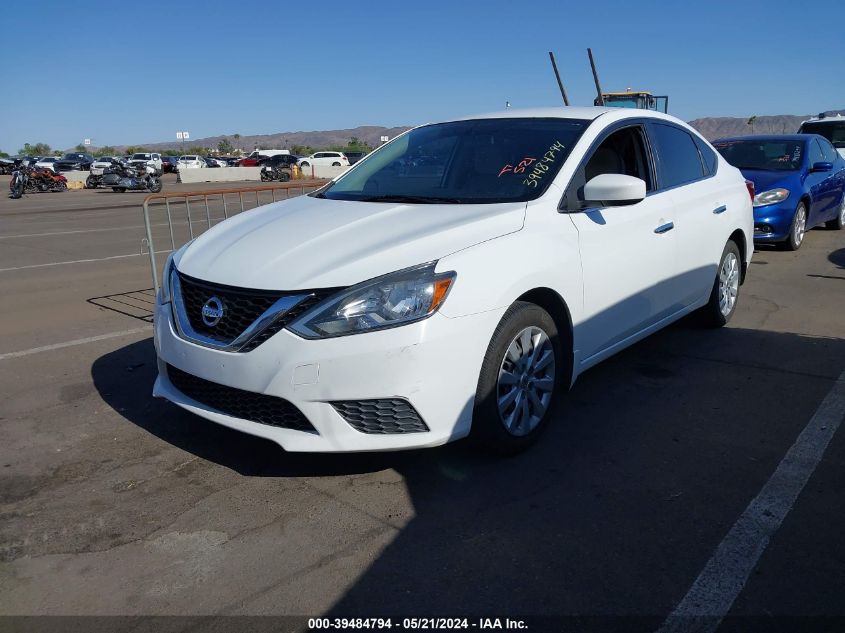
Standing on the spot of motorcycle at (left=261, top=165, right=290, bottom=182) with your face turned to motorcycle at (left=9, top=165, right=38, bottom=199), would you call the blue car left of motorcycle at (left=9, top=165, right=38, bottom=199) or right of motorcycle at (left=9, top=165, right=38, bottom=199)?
left

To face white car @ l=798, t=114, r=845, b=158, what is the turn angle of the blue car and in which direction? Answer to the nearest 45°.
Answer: approximately 135° to its right

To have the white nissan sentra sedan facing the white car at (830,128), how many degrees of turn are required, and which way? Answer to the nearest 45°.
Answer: approximately 180°

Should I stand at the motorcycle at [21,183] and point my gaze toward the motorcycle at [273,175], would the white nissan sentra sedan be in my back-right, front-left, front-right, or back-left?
back-right

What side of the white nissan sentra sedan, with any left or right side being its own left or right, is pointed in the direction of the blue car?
back

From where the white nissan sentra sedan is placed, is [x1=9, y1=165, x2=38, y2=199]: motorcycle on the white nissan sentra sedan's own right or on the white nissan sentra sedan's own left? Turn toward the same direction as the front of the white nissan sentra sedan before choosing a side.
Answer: on the white nissan sentra sedan's own right

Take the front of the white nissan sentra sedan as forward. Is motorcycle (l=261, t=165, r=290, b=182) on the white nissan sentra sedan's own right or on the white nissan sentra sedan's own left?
on the white nissan sentra sedan's own right

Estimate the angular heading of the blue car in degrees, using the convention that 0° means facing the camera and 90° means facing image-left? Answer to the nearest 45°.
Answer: approximately 45°

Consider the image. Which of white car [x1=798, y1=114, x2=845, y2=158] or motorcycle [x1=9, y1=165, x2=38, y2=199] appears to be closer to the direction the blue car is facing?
the motorcycle

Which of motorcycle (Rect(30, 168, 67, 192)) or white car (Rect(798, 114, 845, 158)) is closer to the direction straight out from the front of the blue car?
the motorcycle
